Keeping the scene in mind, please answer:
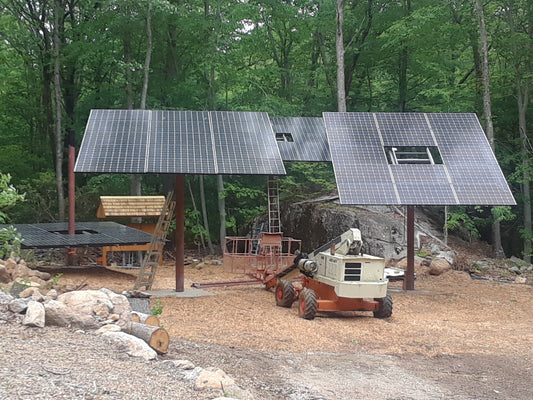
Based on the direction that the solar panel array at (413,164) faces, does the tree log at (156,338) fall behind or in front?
in front

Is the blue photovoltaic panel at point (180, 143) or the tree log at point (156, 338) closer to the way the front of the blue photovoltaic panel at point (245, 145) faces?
the tree log

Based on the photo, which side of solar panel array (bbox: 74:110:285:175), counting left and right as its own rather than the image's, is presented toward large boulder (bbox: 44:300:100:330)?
front

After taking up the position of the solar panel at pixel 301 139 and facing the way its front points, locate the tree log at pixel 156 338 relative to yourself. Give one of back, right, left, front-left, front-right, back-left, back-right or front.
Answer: front

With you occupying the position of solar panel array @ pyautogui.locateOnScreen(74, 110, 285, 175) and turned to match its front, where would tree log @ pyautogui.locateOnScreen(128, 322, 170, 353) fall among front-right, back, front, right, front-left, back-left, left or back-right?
front

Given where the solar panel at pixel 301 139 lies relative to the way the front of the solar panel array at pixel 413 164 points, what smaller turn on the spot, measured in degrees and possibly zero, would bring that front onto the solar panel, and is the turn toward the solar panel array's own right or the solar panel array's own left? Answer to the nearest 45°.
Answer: approximately 135° to the solar panel array's own right

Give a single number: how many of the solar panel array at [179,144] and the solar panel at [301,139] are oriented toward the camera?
2

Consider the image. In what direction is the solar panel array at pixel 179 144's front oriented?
toward the camera

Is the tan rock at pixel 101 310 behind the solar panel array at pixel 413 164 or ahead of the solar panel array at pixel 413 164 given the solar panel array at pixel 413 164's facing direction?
ahead

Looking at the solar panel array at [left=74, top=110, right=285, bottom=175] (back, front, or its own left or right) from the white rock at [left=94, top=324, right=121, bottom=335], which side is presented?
front

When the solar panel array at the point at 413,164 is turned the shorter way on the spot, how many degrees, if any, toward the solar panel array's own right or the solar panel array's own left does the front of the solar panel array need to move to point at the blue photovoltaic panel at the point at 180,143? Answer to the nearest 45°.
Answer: approximately 90° to the solar panel array's own right

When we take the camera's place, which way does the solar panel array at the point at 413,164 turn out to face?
facing the viewer

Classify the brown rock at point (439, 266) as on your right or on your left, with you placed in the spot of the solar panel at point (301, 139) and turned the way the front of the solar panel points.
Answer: on your left

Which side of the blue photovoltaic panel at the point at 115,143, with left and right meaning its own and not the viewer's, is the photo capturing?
front

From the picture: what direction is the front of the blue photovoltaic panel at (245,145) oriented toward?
toward the camera

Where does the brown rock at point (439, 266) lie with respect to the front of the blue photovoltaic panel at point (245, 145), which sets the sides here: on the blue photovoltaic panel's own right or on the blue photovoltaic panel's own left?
on the blue photovoltaic panel's own left
